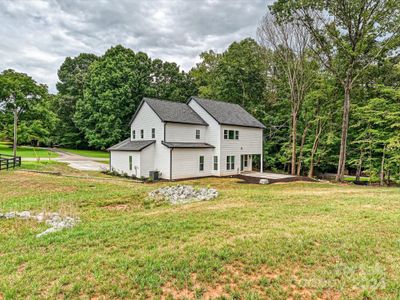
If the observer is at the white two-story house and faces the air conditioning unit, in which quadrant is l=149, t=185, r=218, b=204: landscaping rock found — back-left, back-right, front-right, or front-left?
front-left

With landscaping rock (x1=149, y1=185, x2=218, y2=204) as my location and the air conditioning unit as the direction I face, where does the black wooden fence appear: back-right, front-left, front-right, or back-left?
front-left

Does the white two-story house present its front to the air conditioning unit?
no

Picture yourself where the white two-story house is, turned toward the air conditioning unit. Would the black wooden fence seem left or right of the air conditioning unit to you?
right

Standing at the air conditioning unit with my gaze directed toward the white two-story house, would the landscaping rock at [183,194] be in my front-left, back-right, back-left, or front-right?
back-right

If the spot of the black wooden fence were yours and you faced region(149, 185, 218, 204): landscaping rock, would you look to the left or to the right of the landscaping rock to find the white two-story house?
left

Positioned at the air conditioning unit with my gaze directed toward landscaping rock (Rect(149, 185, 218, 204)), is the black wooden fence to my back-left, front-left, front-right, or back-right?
back-right
